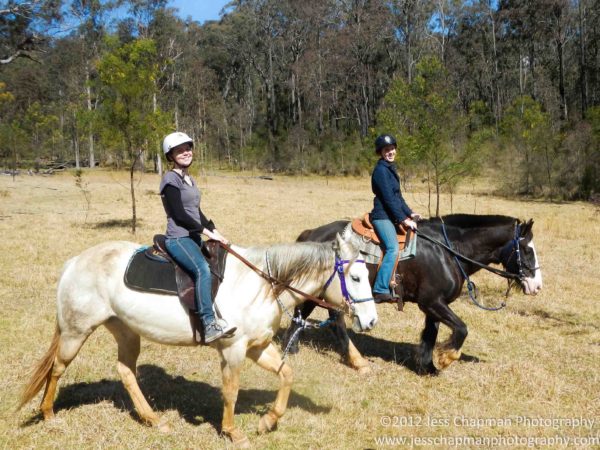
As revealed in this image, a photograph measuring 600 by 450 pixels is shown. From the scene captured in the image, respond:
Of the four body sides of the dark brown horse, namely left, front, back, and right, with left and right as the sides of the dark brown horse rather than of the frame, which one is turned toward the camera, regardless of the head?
right

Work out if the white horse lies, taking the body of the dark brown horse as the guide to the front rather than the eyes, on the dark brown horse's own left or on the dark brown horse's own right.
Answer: on the dark brown horse's own right

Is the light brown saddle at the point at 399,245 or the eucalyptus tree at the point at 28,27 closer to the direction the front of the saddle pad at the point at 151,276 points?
the light brown saddle

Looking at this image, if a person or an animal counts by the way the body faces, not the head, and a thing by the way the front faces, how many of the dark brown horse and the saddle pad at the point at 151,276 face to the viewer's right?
2

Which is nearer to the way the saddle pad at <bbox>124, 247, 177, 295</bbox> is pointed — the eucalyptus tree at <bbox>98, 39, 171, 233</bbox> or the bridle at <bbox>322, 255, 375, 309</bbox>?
the bridle

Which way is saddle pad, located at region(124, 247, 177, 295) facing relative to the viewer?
to the viewer's right

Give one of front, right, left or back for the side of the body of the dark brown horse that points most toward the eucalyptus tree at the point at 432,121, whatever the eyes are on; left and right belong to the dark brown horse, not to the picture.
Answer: left

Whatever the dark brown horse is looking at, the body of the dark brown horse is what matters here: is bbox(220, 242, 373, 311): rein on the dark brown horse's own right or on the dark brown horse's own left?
on the dark brown horse's own right
